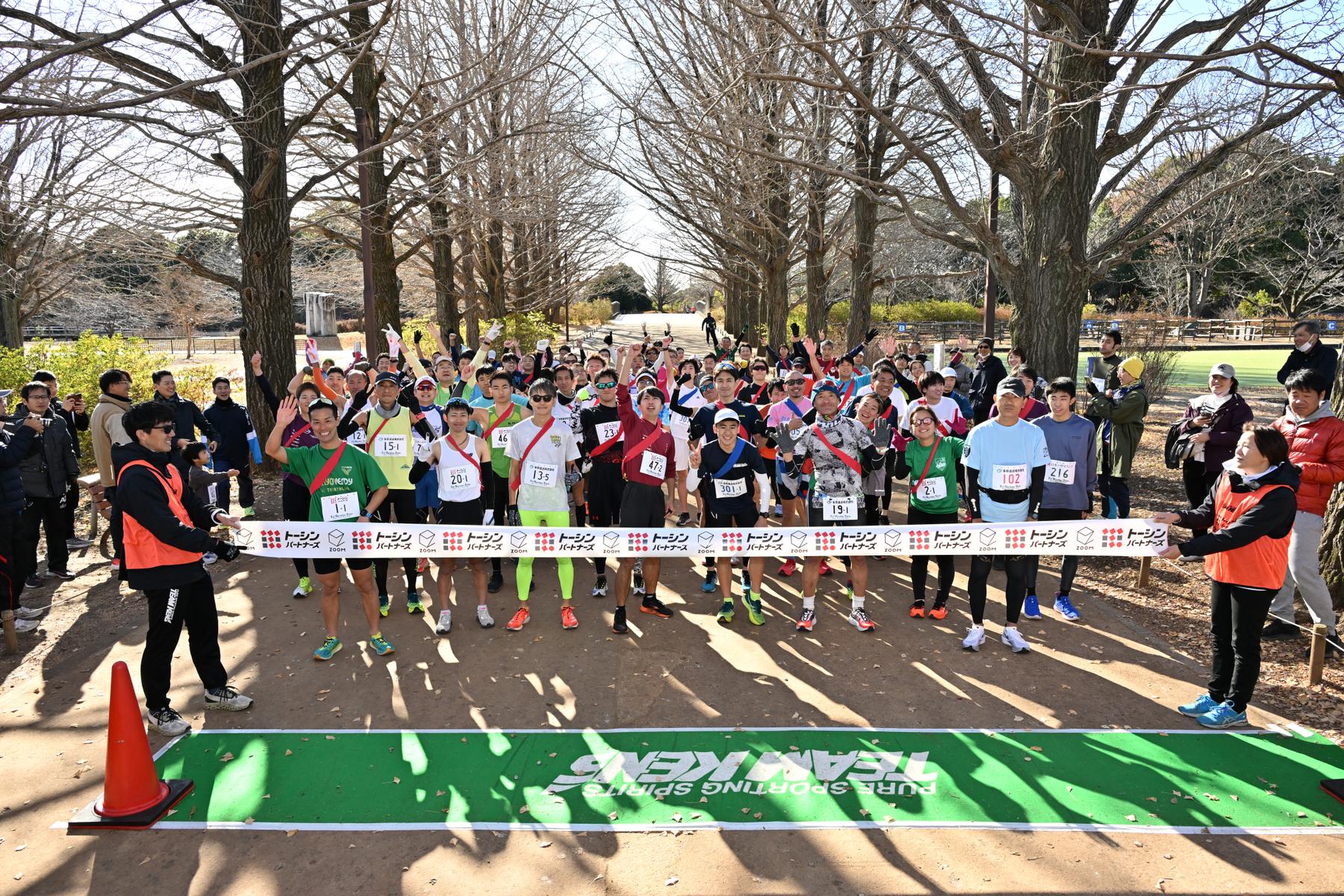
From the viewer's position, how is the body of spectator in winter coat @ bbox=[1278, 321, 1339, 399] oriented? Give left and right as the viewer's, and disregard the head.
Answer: facing the viewer and to the left of the viewer

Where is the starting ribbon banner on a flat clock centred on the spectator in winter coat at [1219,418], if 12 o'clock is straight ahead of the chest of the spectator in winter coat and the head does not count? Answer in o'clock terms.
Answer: The starting ribbon banner is roughly at 12 o'clock from the spectator in winter coat.

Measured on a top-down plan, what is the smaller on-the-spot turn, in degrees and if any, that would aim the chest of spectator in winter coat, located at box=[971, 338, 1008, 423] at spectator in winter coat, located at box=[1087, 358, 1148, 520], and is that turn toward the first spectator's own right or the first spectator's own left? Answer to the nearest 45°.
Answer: approximately 90° to the first spectator's own left

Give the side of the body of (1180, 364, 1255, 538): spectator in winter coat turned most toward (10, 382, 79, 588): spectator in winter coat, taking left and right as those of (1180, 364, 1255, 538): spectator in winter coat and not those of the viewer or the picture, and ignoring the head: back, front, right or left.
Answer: front

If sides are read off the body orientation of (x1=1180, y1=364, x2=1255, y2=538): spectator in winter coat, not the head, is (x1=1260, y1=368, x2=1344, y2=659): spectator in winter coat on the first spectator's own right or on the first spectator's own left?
on the first spectator's own left

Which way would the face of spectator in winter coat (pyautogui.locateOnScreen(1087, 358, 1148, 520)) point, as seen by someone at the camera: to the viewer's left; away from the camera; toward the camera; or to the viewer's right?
to the viewer's left

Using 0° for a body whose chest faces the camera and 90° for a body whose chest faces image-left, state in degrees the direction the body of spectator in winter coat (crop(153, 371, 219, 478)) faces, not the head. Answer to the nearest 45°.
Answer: approximately 315°

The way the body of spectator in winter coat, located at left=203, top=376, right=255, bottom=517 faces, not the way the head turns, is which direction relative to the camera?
toward the camera

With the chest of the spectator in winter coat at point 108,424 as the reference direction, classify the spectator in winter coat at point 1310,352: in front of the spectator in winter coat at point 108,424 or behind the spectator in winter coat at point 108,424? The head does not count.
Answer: in front

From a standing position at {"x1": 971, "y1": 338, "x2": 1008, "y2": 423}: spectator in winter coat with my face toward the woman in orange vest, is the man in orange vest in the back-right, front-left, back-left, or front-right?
front-right

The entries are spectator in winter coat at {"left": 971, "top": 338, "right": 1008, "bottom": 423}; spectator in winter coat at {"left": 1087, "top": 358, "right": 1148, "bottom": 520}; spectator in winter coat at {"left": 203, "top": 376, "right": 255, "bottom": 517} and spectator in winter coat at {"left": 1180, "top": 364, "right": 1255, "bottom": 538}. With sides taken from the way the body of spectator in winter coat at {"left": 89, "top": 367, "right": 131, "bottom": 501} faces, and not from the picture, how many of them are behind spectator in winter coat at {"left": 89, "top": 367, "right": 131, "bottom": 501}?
0

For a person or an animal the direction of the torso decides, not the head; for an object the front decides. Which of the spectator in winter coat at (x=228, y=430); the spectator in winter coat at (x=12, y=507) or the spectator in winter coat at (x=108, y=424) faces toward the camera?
the spectator in winter coat at (x=228, y=430)

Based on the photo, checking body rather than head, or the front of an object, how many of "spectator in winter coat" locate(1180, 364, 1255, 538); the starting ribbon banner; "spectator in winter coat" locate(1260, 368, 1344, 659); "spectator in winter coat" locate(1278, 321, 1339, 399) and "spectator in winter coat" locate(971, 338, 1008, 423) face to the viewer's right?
0

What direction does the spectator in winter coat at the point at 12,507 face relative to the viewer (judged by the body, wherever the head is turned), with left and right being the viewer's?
facing to the right of the viewer

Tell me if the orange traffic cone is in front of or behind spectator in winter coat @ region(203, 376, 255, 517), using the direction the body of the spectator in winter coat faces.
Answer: in front

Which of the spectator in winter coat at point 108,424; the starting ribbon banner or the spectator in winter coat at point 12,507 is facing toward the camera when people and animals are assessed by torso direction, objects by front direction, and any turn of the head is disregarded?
the starting ribbon banner

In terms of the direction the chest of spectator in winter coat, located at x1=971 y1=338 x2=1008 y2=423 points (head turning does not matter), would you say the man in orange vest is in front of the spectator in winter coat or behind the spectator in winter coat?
in front

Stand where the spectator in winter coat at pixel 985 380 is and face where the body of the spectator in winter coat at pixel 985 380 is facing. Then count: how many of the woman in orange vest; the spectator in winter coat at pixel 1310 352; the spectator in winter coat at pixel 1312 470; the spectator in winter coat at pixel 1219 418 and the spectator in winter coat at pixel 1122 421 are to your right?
0

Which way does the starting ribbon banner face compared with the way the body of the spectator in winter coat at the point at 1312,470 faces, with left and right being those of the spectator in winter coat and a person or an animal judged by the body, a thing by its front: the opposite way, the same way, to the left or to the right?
to the left
